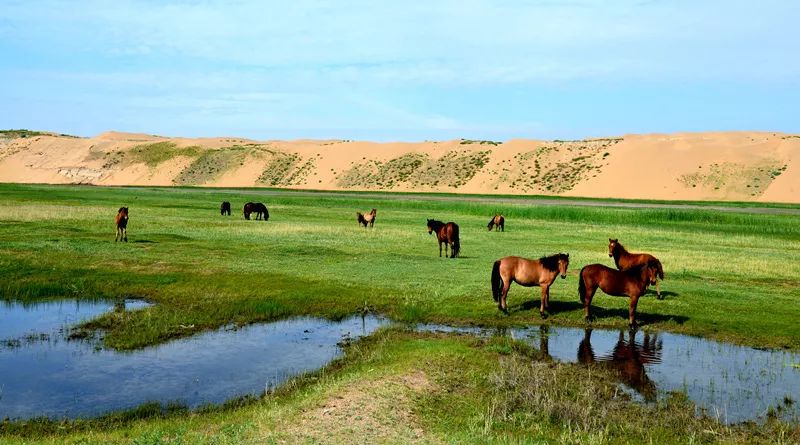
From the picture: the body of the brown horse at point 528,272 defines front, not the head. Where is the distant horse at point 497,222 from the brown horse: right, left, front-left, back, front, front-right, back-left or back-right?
left

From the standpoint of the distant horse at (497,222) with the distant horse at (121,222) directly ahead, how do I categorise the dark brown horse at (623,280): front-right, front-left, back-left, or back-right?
front-left

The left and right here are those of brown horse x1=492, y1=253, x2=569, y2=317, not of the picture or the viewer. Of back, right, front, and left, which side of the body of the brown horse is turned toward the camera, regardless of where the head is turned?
right

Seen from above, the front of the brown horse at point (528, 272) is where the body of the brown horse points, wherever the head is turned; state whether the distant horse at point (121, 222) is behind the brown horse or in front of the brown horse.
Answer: behind

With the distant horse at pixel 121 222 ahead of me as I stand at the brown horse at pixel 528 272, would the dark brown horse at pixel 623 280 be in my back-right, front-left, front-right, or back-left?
back-right

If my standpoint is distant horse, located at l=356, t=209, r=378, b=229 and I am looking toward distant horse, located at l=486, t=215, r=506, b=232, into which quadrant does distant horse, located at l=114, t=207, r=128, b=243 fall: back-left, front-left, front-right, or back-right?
back-right

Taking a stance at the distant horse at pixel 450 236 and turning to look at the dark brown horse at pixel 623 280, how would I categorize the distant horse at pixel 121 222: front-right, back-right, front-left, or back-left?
back-right

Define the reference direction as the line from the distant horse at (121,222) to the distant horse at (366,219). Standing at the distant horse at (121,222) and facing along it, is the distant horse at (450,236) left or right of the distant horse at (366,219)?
right

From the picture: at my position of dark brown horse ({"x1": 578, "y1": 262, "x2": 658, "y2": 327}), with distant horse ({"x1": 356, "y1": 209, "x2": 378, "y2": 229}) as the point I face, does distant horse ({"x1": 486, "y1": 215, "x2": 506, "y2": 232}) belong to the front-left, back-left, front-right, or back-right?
front-right

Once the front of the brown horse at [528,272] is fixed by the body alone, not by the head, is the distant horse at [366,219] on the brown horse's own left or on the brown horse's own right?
on the brown horse's own left

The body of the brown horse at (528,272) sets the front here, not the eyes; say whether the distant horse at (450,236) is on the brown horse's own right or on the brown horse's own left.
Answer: on the brown horse's own left

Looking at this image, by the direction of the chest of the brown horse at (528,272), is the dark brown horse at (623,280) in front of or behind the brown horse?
in front
